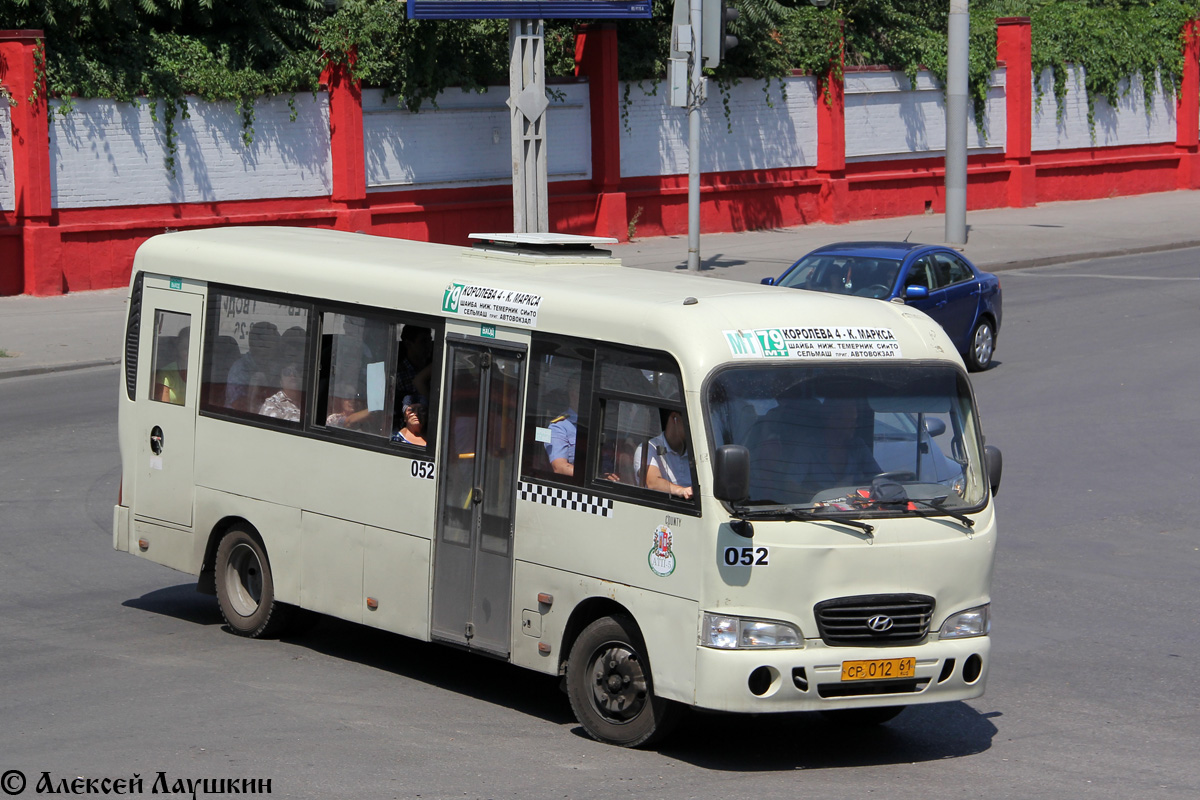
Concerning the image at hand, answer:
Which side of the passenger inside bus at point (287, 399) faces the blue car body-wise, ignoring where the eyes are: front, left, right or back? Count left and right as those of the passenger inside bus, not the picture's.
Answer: left

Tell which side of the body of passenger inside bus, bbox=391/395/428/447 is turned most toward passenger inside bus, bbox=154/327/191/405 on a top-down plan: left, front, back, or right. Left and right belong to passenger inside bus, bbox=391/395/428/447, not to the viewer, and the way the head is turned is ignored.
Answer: back

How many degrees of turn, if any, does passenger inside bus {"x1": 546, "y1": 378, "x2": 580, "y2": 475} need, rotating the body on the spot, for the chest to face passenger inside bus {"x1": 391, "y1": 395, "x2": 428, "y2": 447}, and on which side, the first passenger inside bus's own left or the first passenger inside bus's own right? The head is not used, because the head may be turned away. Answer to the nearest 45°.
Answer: approximately 180°

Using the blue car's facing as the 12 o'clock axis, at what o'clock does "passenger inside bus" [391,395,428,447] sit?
The passenger inside bus is roughly at 11 o'clock from the blue car.

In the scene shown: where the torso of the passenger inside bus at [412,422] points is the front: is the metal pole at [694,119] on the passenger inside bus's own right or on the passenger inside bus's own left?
on the passenger inside bus's own left

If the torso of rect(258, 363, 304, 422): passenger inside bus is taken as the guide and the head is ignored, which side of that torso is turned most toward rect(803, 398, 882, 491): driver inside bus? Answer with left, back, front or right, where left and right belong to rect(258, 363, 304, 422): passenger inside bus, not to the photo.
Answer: front

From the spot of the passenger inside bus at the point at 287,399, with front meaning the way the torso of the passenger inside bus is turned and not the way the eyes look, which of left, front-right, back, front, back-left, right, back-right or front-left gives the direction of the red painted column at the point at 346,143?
back-left

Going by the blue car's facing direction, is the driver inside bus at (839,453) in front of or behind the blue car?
in front

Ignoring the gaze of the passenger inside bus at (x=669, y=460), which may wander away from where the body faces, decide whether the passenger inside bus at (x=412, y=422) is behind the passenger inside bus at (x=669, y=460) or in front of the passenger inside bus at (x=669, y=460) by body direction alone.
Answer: behind

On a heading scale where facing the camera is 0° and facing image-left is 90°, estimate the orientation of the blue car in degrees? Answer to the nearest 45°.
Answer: approximately 45°
